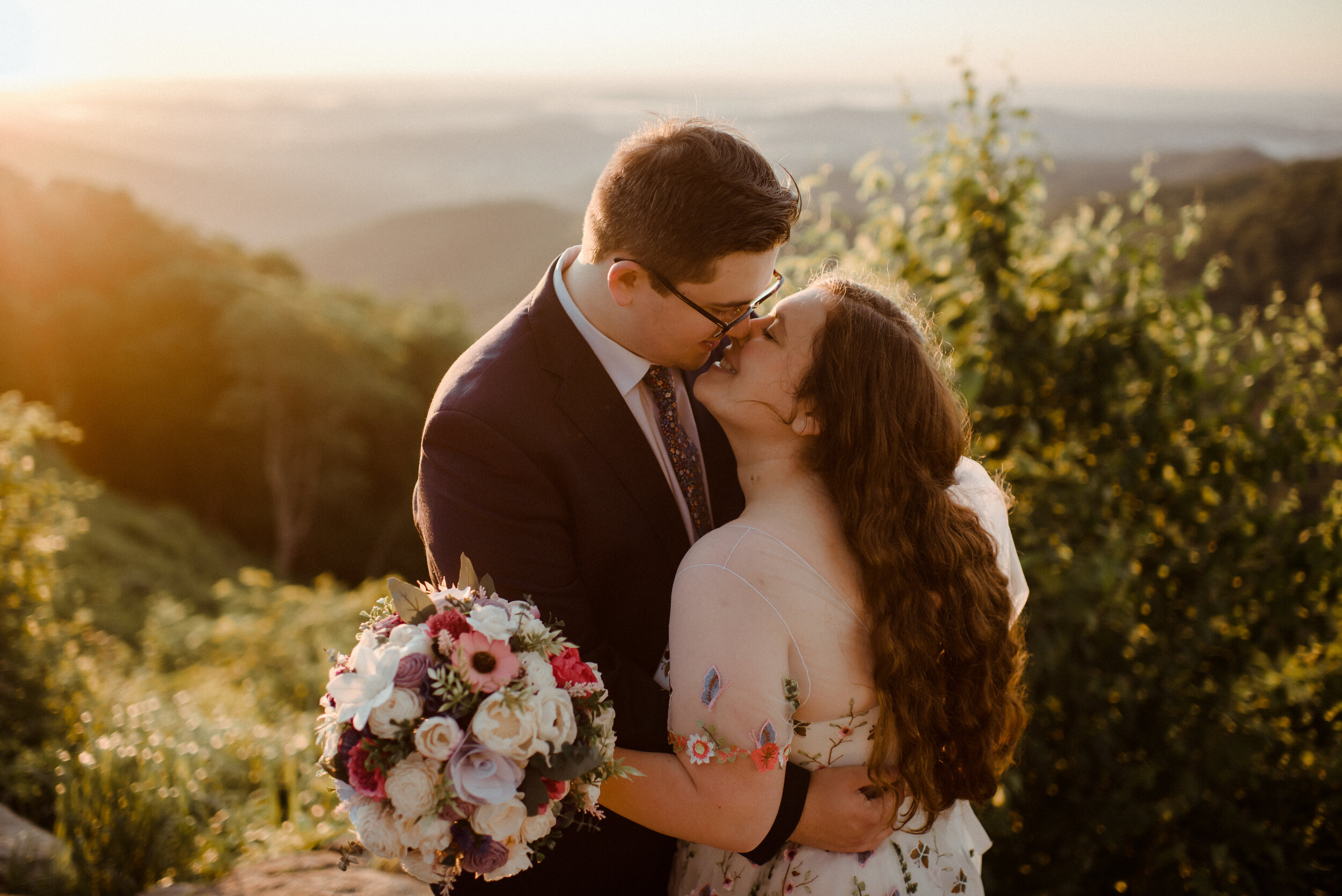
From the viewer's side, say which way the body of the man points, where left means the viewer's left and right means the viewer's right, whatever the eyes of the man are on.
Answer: facing the viewer and to the right of the viewer

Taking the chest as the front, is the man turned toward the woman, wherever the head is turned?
yes

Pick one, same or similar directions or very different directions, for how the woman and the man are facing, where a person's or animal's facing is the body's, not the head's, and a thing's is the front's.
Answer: very different directions

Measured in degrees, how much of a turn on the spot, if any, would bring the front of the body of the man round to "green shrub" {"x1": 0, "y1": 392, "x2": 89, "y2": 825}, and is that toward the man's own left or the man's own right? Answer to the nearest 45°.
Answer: approximately 180°

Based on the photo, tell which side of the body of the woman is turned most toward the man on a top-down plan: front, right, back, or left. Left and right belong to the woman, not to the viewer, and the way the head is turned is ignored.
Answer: front

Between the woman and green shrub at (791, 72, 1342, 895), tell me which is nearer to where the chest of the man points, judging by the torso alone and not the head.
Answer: the woman

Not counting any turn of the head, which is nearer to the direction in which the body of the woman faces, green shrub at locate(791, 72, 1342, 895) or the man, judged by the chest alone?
the man

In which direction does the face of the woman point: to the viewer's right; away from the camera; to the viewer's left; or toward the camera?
to the viewer's left

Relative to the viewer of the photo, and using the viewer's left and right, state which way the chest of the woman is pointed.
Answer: facing away from the viewer and to the left of the viewer
